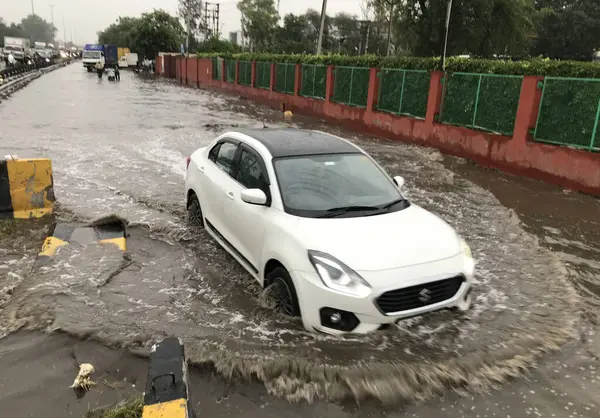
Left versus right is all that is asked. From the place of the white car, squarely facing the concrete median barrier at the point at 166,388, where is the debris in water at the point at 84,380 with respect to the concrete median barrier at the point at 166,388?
right

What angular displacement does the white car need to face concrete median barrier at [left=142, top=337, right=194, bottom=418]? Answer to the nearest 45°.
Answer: approximately 45° to its right

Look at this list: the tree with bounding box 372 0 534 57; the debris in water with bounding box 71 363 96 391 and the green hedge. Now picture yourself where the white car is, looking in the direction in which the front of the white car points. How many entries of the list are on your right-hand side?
1

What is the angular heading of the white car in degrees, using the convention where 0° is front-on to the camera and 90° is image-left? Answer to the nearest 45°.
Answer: approximately 315°

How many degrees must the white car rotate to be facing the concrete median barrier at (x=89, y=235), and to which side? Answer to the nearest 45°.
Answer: approximately 180°

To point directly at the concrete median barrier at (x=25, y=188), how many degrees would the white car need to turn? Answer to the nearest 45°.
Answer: approximately 180°

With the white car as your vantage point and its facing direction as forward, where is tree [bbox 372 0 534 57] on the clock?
The tree is roughly at 8 o'clock from the white car.

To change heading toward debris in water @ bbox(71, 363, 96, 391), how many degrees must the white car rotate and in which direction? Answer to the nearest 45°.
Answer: approximately 90° to its right

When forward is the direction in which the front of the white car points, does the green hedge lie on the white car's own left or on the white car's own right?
on the white car's own left
